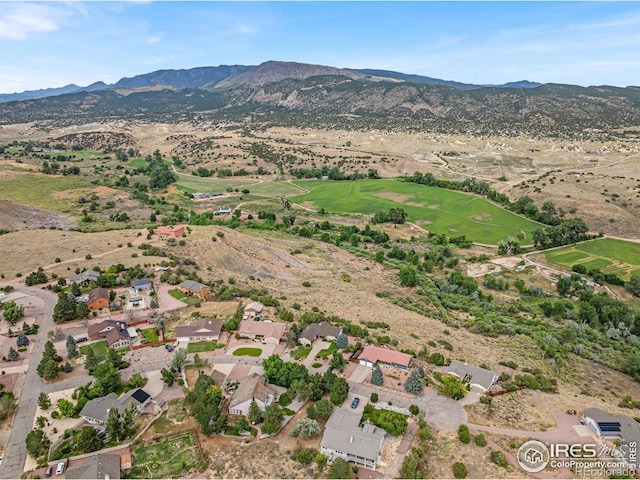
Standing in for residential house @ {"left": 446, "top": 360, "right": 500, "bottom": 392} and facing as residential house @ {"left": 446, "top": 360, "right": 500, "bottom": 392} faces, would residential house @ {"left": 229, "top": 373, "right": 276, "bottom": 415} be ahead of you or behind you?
ahead

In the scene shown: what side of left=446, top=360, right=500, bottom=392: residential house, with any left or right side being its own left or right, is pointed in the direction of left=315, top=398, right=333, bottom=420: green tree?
front

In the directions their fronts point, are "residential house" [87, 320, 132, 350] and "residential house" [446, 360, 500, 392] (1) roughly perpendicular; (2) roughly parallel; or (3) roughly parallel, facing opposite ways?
roughly perpendicular

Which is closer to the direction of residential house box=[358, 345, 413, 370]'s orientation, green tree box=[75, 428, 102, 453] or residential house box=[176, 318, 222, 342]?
the green tree

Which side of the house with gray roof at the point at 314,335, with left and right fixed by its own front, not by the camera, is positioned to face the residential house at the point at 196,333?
right

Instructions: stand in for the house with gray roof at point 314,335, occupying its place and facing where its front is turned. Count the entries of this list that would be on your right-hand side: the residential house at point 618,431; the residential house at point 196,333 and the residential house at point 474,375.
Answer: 1

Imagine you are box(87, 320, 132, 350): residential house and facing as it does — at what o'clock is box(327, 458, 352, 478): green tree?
The green tree is roughly at 11 o'clock from the residential house.

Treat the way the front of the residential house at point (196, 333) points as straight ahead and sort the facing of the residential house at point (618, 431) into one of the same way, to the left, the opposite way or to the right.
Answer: to the right

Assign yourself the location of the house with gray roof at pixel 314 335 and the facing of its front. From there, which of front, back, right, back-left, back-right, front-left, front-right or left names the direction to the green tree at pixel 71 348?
right

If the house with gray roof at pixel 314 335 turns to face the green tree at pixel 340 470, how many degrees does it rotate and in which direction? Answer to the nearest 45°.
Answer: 0° — it already faces it

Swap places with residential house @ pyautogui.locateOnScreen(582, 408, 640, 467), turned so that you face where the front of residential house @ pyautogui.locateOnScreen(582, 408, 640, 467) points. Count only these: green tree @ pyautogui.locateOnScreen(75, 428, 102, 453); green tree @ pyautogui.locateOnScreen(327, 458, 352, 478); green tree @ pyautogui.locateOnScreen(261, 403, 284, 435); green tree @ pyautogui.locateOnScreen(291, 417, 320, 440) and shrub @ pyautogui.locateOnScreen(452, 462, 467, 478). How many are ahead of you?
5
